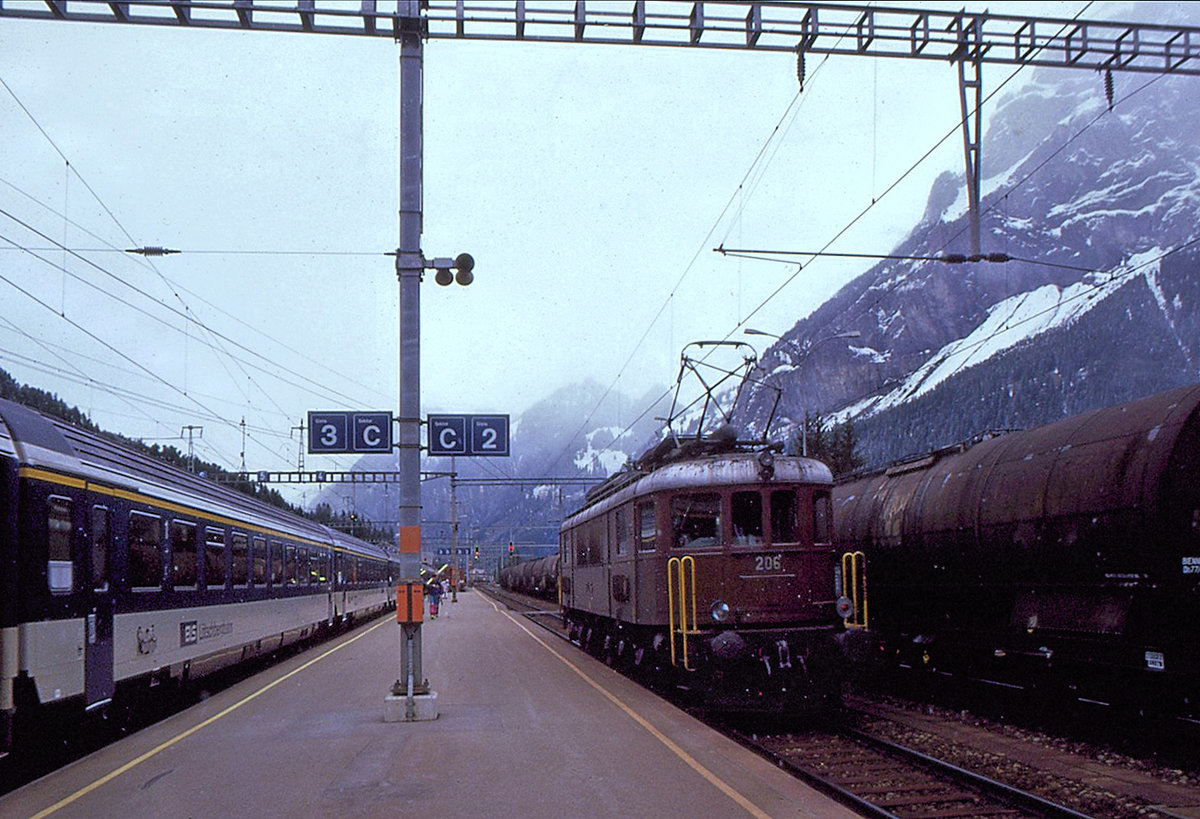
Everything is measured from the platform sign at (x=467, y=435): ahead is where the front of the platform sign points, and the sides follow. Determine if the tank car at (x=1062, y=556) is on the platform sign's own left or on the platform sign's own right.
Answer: on the platform sign's own left

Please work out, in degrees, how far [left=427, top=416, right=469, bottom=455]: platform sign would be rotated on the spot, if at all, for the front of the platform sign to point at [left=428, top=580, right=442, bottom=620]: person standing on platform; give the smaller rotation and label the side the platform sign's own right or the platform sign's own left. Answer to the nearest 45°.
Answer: approximately 180°

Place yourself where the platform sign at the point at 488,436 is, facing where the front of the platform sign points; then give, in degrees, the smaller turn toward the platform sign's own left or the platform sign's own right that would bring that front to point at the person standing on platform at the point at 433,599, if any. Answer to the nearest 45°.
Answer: approximately 180°

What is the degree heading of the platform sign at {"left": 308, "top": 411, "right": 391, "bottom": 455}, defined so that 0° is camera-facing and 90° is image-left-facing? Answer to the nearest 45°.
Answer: approximately 0°

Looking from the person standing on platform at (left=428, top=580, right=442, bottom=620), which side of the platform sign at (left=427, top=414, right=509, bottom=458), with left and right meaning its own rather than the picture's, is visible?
back

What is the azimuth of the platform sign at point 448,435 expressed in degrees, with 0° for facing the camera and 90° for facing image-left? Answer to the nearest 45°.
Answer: approximately 0°
